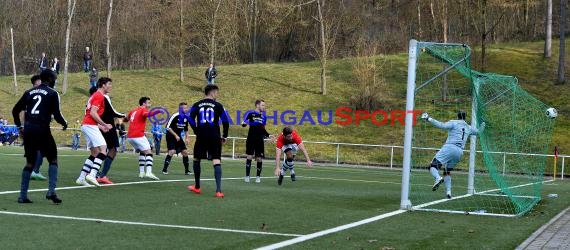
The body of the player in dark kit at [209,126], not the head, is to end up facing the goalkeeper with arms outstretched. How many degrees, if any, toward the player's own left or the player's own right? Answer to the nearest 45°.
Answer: approximately 90° to the player's own right

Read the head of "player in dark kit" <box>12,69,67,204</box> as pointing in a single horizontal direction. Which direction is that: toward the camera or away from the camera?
away from the camera

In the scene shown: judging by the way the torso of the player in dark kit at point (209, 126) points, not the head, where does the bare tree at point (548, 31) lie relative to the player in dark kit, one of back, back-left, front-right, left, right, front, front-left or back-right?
front-right

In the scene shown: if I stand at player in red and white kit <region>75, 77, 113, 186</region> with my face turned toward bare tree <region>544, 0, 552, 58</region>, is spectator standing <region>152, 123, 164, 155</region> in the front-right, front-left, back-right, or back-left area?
front-left

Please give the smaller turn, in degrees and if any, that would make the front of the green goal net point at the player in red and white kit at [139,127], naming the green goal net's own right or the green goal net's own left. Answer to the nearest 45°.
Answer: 0° — it already faces them

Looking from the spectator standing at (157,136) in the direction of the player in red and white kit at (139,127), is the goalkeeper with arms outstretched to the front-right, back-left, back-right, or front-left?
front-left

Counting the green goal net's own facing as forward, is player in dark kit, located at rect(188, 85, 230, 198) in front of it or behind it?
in front

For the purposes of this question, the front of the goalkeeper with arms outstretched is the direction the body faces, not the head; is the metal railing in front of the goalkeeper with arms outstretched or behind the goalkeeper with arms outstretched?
in front

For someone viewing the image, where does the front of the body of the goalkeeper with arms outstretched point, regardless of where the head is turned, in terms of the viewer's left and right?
facing away from the viewer and to the left of the viewer

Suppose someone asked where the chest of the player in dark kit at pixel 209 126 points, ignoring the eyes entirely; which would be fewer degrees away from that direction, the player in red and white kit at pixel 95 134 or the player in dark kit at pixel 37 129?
the player in red and white kit

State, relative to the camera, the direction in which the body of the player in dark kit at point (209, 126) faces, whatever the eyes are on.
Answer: away from the camera

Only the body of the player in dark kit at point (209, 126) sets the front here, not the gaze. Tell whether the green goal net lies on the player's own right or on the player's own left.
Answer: on the player's own right

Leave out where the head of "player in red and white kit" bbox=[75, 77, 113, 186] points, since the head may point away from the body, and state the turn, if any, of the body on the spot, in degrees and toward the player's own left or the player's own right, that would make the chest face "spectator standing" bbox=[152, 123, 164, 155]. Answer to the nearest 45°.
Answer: approximately 90° to the player's own left
